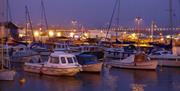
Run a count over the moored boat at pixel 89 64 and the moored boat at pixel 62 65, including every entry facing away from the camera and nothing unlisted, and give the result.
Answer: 0
